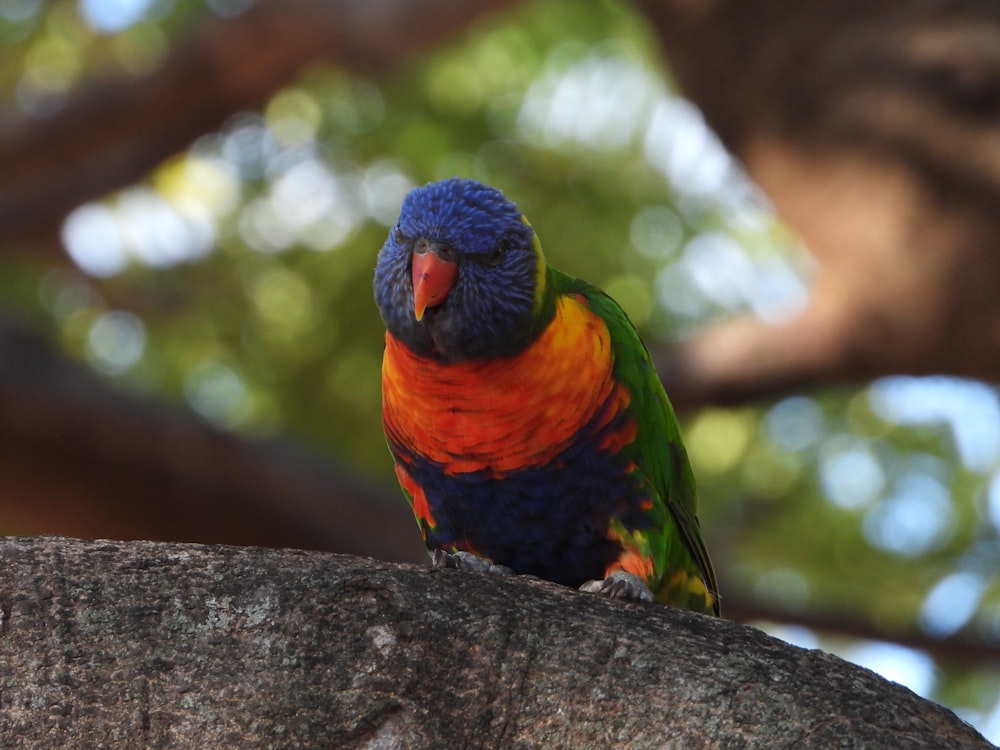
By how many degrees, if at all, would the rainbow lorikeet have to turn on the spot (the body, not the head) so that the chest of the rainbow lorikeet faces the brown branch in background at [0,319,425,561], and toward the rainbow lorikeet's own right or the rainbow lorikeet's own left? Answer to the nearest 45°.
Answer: approximately 90° to the rainbow lorikeet's own right

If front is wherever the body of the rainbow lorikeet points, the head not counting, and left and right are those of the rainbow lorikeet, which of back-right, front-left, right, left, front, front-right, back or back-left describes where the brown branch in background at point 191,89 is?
right

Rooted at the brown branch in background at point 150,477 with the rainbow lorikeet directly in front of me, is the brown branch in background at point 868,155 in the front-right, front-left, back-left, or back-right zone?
front-left

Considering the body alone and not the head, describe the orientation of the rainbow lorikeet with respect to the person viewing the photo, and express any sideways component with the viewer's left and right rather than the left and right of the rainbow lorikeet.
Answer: facing the viewer and to the left of the viewer
